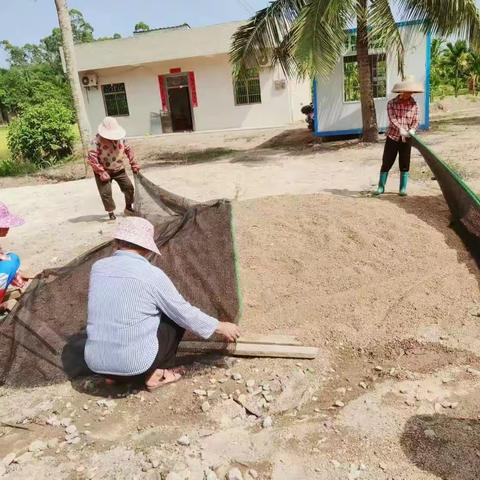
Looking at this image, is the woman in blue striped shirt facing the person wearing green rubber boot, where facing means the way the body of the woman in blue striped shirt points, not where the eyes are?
yes

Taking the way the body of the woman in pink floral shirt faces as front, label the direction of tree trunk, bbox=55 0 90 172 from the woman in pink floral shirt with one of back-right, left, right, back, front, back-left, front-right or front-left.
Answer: back

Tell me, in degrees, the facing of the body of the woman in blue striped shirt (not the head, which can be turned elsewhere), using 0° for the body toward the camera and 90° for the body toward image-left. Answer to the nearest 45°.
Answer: approximately 225°

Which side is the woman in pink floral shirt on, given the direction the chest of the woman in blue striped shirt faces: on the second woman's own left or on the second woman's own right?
on the second woman's own left

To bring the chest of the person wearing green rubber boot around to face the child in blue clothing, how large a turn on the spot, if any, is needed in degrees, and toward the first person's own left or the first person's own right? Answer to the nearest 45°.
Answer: approximately 45° to the first person's own right

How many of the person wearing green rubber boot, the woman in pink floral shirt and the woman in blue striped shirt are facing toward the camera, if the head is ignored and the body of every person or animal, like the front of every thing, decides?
2

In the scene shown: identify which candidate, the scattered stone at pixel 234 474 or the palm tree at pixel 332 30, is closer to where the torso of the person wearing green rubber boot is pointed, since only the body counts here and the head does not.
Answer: the scattered stone

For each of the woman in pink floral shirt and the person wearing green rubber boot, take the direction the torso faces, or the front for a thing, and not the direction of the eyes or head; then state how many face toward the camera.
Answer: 2

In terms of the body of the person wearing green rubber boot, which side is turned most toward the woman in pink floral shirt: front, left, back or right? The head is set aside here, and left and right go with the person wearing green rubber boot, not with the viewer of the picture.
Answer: right

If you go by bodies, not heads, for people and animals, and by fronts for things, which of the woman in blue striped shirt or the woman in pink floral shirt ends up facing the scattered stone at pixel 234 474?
the woman in pink floral shirt

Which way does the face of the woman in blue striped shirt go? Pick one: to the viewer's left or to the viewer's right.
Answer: to the viewer's right

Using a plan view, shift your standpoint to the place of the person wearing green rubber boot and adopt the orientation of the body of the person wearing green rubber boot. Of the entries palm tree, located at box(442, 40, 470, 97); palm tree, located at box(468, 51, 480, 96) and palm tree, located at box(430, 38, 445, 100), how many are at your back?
3

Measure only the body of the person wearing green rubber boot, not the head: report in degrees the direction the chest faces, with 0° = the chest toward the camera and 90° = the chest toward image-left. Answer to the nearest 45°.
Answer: approximately 0°

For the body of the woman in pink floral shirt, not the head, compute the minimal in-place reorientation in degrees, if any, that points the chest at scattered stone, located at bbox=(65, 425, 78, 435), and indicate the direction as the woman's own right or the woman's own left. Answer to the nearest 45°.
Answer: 0° — they already face it

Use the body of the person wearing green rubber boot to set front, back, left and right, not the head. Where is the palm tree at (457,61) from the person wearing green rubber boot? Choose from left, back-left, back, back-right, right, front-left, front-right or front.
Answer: back

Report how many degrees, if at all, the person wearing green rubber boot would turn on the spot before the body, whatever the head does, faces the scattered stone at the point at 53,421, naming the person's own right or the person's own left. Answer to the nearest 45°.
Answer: approximately 45° to the person's own right
